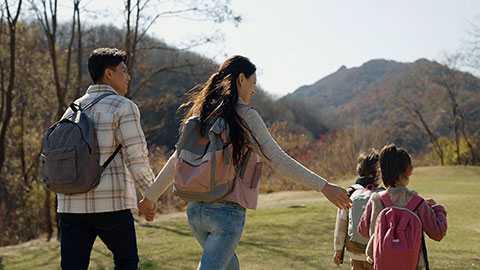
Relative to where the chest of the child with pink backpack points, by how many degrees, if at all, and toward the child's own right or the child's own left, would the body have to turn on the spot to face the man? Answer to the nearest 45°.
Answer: approximately 90° to the child's own left

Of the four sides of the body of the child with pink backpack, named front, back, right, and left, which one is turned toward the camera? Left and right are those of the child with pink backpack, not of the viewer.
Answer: back

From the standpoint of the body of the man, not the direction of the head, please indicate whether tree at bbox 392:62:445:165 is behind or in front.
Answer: in front

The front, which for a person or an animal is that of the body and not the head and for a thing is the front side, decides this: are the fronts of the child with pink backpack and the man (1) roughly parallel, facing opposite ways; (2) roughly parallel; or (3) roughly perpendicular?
roughly parallel

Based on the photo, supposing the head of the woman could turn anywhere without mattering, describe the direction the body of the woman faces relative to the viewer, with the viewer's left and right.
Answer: facing away from the viewer and to the right of the viewer

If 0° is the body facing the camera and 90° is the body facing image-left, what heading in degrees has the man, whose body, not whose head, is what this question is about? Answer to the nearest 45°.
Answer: approximately 225°

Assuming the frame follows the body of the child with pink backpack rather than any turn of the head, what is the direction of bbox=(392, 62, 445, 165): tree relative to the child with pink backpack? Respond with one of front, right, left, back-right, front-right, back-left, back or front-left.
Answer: front

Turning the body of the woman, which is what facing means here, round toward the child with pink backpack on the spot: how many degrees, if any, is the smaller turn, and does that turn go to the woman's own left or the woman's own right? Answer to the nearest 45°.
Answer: approximately 45° to the woman's own right

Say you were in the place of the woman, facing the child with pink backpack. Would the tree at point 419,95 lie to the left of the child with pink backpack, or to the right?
left
